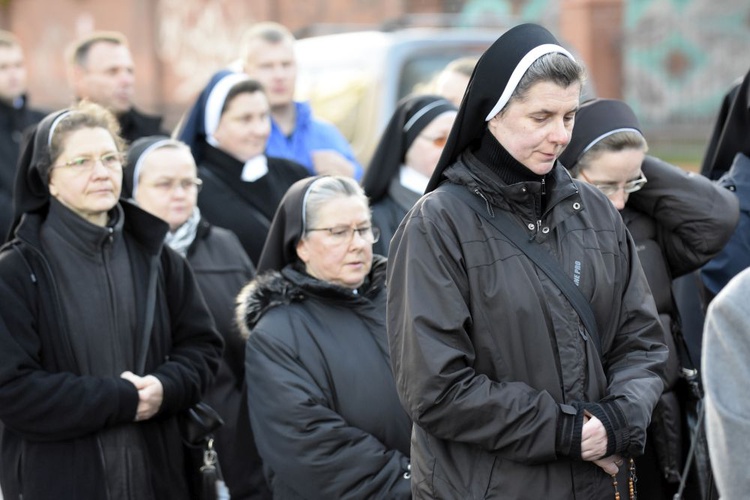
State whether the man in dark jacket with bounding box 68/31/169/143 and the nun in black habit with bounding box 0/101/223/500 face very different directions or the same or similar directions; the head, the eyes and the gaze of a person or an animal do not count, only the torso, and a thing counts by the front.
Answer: same or similar directions

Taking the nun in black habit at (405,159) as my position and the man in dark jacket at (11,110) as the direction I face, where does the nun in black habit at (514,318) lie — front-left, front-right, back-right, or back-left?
back-left

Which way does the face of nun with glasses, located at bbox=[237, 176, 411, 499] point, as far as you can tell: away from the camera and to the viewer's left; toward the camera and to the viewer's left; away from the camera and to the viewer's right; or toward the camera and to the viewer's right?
toward the camera and to the viewer's right

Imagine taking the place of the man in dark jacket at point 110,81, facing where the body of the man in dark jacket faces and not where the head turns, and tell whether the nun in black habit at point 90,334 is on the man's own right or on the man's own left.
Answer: on the man's own right

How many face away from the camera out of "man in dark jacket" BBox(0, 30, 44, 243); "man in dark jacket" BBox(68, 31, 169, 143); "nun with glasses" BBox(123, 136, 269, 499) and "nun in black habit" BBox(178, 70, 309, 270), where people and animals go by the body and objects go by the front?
0

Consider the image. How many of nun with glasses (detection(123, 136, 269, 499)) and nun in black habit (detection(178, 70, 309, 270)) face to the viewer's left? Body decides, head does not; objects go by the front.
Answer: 0

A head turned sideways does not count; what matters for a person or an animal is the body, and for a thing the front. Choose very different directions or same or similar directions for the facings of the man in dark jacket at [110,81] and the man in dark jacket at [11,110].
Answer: same or similar directions

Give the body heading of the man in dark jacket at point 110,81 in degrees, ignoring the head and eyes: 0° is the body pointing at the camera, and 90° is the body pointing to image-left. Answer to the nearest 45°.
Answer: approximately 315°

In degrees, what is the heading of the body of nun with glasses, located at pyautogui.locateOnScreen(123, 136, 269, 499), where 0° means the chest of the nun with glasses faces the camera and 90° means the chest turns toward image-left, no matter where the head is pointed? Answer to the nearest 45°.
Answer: approximately 315°

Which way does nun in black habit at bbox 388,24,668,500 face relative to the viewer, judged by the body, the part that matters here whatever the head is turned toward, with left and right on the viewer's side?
facing the viewer and to the right of the viewer

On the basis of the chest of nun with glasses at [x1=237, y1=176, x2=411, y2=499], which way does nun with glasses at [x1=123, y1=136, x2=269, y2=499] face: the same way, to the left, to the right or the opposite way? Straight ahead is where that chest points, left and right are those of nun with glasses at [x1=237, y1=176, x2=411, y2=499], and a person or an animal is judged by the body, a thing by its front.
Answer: the same way

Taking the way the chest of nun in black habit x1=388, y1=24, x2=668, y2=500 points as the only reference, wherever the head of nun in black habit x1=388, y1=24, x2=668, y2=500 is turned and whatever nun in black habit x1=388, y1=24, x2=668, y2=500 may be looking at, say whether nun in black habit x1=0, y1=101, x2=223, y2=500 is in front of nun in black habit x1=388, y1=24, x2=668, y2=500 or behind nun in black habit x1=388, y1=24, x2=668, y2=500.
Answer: behind

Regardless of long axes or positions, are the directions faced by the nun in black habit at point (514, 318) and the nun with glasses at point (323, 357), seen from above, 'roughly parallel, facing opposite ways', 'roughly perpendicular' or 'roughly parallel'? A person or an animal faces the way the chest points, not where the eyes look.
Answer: roughly parallel

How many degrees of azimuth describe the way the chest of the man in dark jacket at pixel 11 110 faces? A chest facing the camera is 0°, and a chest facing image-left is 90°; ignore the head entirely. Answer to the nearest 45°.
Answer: approximately 315°
